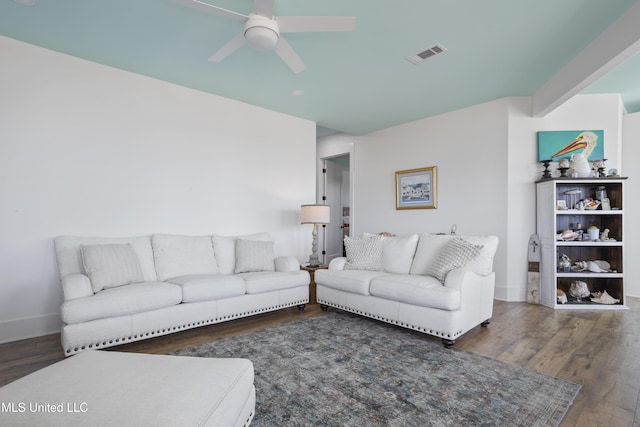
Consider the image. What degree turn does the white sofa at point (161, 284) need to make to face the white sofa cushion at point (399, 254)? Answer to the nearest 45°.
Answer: approximately 45° to its left

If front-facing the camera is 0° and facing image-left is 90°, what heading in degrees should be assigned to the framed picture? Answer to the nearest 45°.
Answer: approximately 45°

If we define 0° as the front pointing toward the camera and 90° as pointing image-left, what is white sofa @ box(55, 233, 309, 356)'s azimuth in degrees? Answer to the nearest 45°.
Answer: approximately 315°

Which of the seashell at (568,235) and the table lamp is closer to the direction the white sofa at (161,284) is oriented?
the seashell

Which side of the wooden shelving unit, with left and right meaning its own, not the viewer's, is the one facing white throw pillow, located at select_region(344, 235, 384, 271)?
right

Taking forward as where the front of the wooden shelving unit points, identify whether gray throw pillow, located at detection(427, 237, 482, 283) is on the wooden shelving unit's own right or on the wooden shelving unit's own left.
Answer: on the wooden shelving unit's own right
